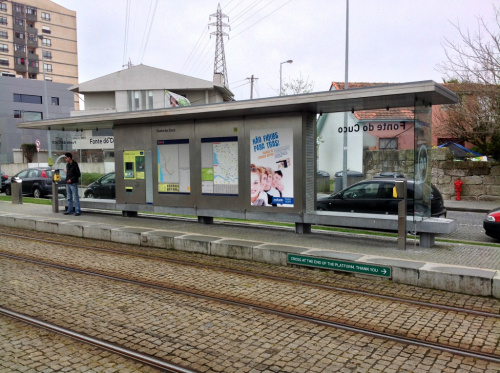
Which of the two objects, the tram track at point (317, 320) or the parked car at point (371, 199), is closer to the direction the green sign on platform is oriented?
the tram track

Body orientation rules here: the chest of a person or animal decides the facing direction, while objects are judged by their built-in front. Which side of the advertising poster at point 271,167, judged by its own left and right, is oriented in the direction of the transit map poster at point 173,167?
right

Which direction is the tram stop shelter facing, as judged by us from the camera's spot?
facing the viewer and to the left of the viewer

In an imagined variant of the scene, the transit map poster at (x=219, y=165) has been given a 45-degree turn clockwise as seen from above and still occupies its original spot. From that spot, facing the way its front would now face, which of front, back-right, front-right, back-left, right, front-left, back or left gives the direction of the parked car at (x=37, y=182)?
front-right

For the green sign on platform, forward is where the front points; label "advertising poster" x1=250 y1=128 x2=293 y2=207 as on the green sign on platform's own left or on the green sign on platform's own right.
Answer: on the green sign on platform's own right

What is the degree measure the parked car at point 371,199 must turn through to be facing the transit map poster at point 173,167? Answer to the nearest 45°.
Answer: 0° — it already faces it

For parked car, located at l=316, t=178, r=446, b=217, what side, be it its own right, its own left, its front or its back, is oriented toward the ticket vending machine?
front

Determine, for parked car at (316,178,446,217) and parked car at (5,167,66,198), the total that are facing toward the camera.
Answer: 0

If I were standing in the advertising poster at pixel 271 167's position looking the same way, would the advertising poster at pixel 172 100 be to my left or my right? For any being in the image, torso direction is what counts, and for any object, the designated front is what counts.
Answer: on my right

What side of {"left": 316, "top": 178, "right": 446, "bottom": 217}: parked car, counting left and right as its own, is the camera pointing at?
left

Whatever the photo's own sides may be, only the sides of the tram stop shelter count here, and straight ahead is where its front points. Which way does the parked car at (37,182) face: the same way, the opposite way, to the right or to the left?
to the right
